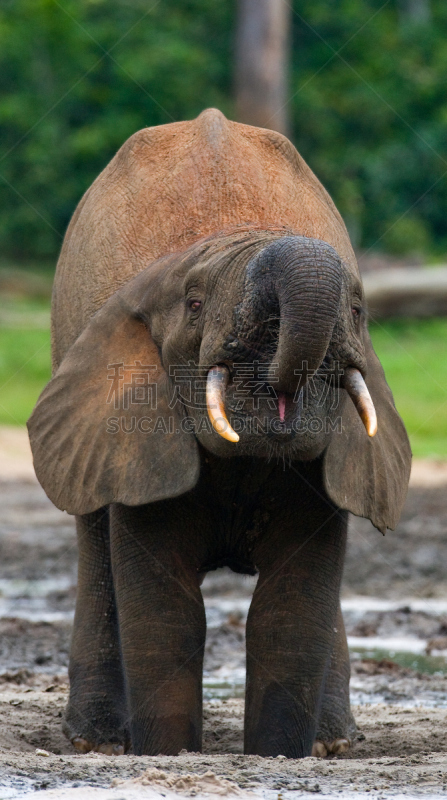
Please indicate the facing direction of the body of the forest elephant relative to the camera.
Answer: toward the camera

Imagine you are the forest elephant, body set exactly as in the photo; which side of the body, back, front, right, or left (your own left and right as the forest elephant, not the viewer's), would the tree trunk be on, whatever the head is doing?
back

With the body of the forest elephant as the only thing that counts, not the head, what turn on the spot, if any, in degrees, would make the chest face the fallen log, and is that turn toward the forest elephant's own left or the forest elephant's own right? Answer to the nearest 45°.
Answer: approximately 180°
